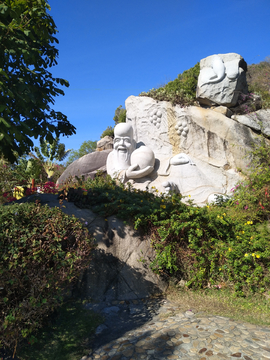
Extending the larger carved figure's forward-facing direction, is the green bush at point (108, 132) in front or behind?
behind

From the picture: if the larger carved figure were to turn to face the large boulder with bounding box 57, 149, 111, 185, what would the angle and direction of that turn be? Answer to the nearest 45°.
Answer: approximately 135° to its right

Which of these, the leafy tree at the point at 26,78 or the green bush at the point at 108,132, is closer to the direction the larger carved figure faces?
the leafy tree

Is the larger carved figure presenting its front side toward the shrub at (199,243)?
yes

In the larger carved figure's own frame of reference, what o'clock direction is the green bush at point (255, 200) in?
The green bush is roughly at 11 o'clock from the larger carved figure.

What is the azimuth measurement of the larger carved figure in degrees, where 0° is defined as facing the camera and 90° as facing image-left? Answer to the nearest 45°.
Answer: approximately 0°

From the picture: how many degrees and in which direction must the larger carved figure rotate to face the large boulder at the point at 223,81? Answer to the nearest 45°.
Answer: approximately 90° to its left
